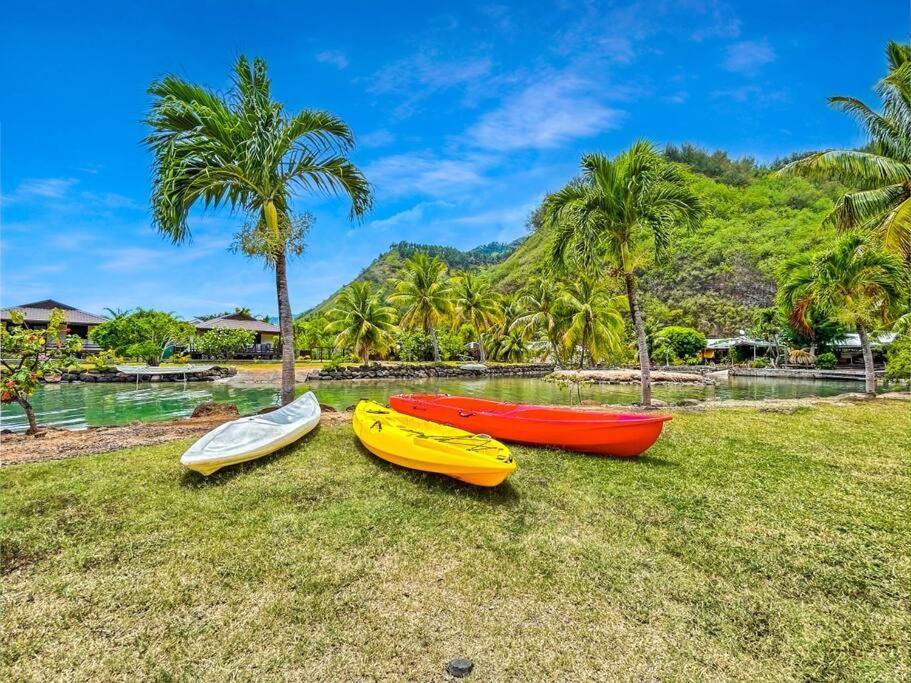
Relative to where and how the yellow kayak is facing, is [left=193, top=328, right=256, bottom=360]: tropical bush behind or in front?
in front

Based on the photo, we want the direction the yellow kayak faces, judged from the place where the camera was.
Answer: facing away from the viewer and to the left of the viewer

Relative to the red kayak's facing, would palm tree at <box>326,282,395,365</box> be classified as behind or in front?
behind

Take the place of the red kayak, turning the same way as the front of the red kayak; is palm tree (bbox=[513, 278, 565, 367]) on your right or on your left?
on your left

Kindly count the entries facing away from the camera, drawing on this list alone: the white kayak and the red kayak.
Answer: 0

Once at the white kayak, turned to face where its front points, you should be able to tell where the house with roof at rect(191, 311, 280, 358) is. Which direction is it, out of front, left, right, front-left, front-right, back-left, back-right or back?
back-right

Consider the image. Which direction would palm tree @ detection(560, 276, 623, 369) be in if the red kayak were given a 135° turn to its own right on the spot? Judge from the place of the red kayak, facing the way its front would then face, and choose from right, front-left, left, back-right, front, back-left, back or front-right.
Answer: right
